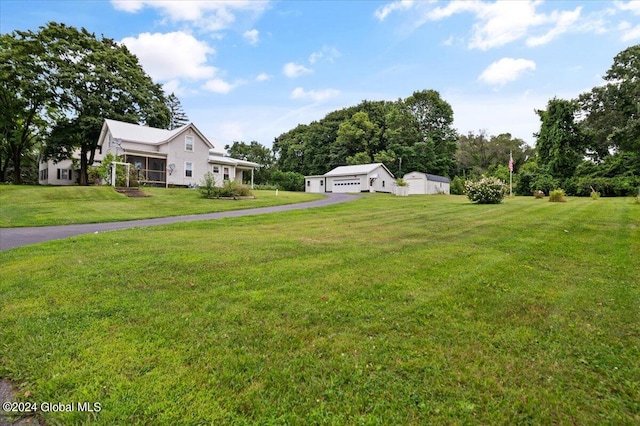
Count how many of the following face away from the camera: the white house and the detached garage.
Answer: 0

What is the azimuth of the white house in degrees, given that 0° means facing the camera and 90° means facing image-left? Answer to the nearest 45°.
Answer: approximately 0°

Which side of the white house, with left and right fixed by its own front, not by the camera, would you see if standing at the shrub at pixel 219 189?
front

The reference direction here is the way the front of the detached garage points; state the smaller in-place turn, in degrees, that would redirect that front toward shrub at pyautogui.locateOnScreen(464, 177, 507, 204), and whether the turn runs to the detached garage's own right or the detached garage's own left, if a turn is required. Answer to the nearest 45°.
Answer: approximately 45° to the detached garage's own left
